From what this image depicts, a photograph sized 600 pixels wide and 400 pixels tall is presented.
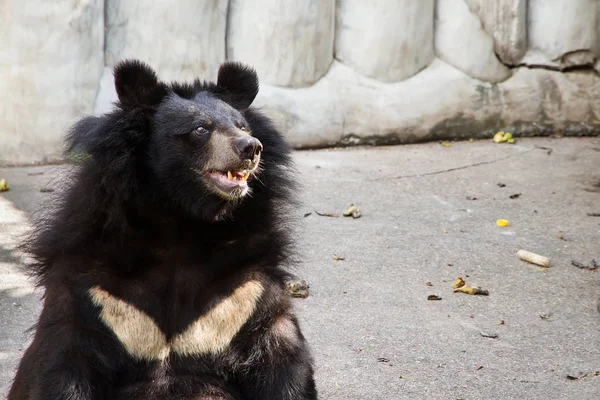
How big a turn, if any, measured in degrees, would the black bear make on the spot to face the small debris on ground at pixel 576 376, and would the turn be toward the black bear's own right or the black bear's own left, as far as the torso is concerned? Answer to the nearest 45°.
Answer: approximately 90° to the black bear's own left

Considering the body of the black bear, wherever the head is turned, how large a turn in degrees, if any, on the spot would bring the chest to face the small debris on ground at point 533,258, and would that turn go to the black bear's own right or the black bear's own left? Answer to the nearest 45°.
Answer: approximately 135° to the black bear's own left

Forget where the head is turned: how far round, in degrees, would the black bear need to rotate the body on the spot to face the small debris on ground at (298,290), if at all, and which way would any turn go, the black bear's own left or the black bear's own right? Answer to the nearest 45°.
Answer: approximately 135° to the black bear's own left

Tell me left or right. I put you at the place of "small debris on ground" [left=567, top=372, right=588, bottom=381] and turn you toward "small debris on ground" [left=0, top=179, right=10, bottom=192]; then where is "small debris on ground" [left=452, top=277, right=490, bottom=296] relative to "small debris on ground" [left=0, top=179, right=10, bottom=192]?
right

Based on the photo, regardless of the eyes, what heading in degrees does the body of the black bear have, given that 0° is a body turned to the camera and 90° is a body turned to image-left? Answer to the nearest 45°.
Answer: approximately 0°

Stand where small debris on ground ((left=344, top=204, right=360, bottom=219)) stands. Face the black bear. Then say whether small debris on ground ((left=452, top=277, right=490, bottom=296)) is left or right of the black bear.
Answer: left

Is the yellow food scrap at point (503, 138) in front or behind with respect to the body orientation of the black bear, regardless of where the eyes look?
behind
